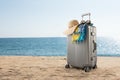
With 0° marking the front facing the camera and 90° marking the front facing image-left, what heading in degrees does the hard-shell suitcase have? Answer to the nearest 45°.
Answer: approximately 45°
